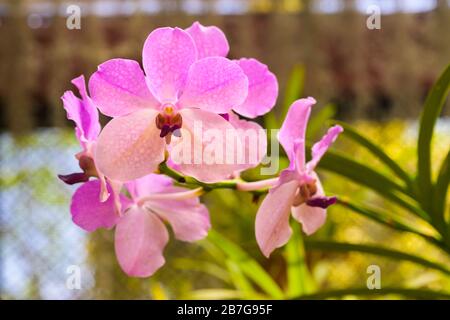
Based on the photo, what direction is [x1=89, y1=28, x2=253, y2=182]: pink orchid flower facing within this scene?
toward the camera

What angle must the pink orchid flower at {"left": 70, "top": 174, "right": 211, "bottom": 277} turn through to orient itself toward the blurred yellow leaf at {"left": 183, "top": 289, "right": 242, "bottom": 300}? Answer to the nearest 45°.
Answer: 0° — it already faces it
